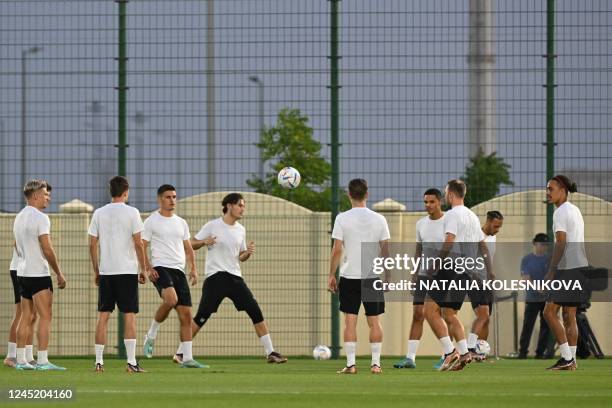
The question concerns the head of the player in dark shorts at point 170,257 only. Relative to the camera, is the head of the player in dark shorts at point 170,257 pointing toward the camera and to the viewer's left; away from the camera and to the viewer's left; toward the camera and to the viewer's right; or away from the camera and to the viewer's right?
toward the camera and to the viewer's right

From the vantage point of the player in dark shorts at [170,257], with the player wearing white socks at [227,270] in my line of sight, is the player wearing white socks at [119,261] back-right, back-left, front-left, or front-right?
back-right

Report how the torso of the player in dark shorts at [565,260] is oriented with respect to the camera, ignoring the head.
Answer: to the viewer's left

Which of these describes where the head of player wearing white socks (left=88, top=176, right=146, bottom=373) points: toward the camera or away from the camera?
away from the camera

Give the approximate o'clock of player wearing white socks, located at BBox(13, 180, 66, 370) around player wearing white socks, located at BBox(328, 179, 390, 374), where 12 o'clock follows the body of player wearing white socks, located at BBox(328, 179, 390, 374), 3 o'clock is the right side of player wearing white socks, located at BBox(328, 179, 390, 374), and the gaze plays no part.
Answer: player wearing white socks, located at BBox(13, 180, 66, 370) is roughly at 9 o'clock from player wearing white socks, located at BBox(328, 179, 390, 374).

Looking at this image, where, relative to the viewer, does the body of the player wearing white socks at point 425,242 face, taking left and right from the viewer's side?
facing the viewer and to the left of the viewer

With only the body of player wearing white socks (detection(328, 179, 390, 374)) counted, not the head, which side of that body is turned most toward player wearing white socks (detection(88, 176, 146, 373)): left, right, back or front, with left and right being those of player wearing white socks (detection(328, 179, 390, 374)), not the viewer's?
left

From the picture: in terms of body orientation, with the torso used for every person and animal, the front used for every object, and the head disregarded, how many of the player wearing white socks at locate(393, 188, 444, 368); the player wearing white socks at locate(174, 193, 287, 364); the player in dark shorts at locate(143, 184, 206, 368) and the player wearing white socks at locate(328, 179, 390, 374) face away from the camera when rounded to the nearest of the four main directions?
1

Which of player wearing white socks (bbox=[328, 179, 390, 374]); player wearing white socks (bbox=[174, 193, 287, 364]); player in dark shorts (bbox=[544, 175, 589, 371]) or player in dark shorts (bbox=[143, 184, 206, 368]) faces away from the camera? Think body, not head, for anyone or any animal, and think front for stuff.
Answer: player wearing white socks (bbox=[328, 179, 390, 374])

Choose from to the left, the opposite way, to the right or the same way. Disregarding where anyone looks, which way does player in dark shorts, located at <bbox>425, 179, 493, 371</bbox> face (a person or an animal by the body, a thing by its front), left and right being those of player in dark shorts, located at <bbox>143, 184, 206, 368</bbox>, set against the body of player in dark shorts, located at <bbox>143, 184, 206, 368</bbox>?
the opposite way

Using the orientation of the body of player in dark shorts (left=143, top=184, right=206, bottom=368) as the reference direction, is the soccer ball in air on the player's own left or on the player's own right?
on the player's own left

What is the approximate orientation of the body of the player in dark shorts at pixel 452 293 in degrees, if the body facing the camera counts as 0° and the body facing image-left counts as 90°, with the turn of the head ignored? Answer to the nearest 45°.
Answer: approximately 135°

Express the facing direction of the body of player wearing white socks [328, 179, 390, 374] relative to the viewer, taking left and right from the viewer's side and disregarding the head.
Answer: facing away from the viewer

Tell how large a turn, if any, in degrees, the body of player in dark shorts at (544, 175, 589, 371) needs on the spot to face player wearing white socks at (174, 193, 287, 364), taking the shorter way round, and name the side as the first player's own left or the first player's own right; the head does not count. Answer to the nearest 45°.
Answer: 0° — they already face them

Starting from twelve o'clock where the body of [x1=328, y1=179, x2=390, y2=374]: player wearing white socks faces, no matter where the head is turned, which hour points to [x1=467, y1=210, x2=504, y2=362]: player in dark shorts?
The player in dark shorts is roughly at 1 o'clock from the player wearing white socks.

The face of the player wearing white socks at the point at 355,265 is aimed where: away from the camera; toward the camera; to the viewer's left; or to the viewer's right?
away from the camera

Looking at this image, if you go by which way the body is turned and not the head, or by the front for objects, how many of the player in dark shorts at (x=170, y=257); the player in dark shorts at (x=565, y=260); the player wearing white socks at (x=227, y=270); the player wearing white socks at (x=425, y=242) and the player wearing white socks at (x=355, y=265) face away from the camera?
1
